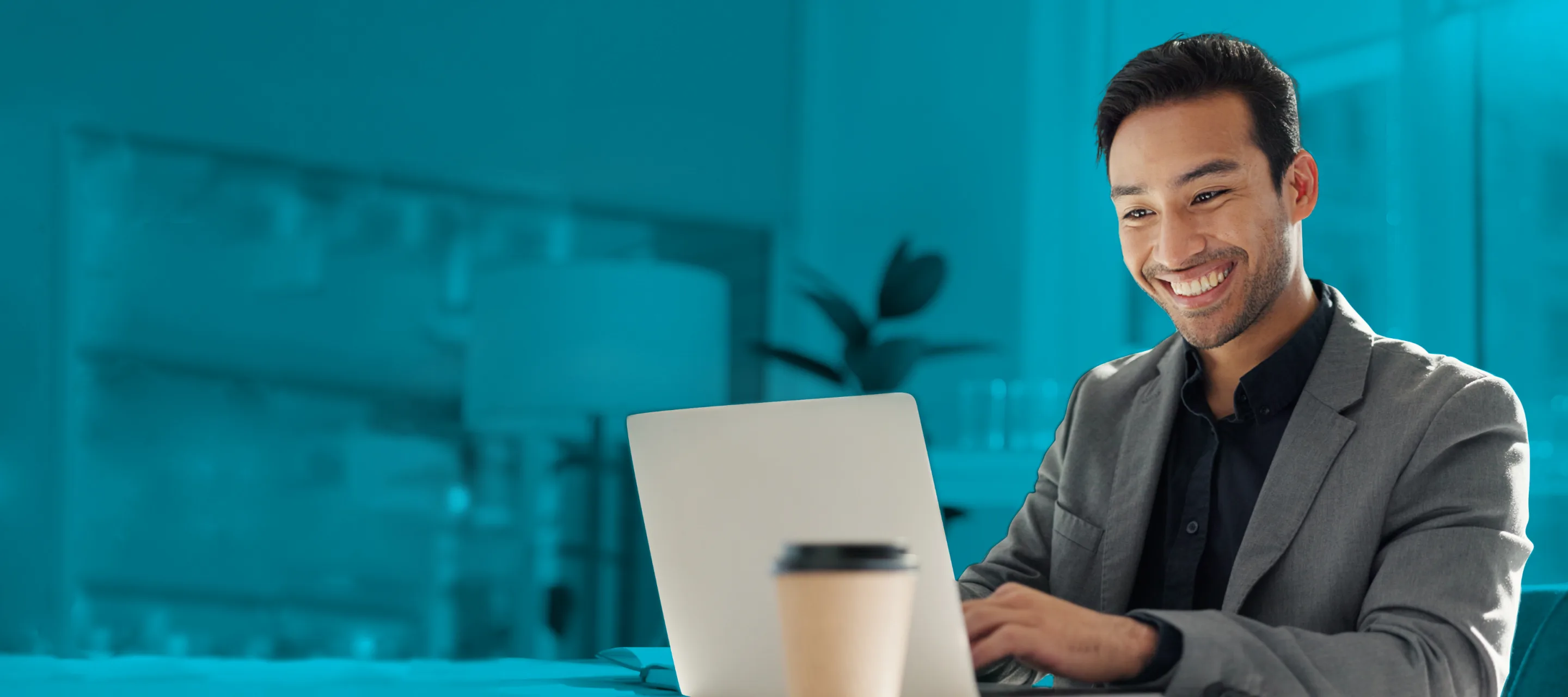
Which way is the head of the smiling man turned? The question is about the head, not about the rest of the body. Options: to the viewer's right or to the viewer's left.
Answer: to the viewer's left

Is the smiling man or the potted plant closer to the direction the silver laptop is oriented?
the smiling man

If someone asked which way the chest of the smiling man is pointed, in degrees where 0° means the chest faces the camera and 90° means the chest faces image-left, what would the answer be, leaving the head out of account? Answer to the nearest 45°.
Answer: approximately 45°

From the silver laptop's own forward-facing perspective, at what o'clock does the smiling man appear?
The smiling man is roughly at 12 o'clock from the silver laptop.

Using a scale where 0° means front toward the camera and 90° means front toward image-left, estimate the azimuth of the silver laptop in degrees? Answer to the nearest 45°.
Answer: approximately 225°

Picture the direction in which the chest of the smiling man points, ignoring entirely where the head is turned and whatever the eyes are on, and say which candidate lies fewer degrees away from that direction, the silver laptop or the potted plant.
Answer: the silver laptop

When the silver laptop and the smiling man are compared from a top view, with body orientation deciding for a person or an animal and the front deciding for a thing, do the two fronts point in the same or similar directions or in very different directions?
very different directions
